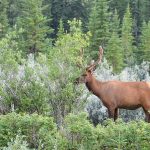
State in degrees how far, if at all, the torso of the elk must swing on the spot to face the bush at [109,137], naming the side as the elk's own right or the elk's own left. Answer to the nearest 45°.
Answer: approximately 90° to the elk's own left

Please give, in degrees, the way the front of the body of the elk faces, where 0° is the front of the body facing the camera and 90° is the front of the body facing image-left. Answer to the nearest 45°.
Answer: approximately 90°

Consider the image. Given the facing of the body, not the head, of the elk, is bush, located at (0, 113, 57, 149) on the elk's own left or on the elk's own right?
on the elk's own left
